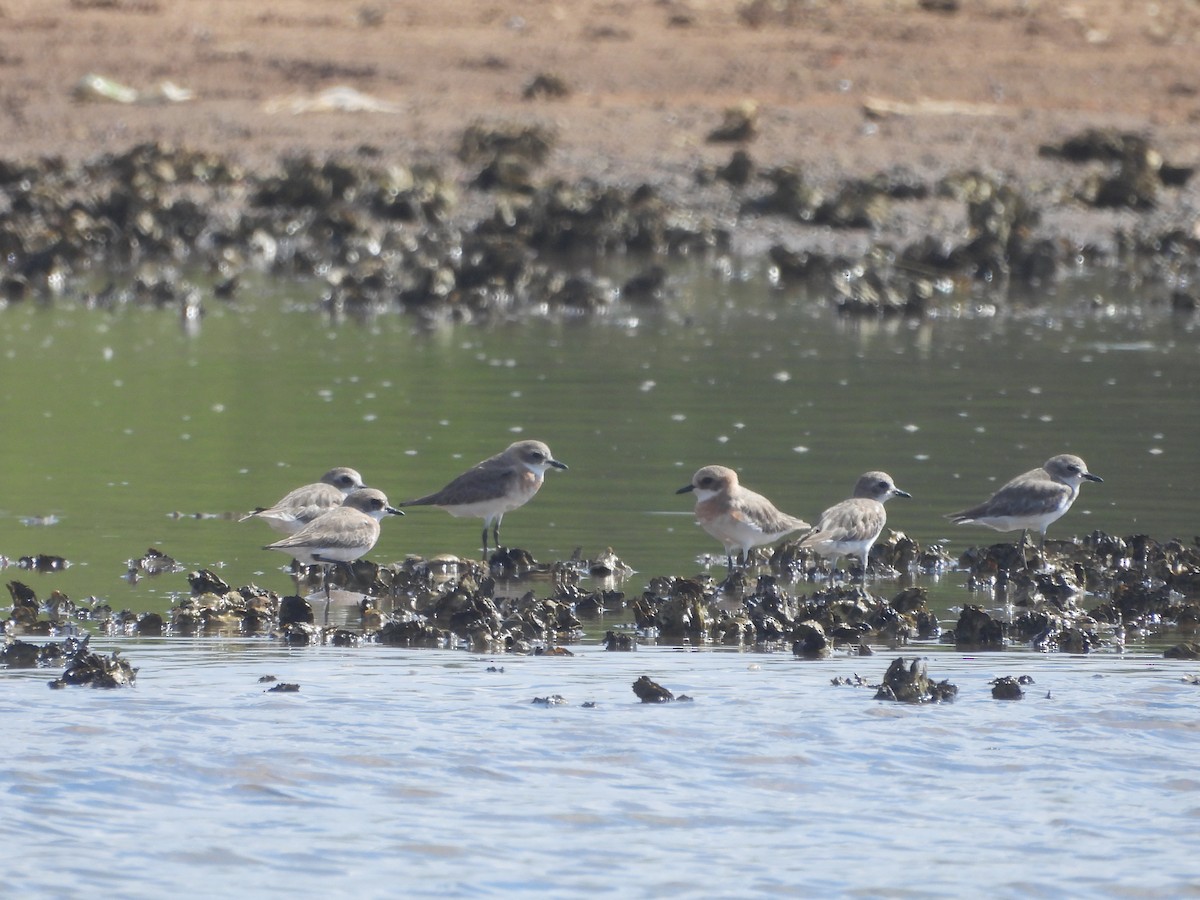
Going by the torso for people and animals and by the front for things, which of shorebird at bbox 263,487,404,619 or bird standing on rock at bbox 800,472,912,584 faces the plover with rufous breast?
the shorebird

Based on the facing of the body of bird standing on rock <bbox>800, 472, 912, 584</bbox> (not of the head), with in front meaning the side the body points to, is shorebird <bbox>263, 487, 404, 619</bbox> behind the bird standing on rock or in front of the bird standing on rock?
behind

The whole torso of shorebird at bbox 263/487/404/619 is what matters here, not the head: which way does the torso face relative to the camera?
to the viewer's right

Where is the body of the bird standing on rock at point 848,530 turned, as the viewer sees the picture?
to the viewer's right

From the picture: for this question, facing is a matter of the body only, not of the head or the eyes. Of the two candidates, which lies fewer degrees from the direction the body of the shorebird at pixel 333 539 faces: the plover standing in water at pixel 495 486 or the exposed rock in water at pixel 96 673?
the plover standing in water

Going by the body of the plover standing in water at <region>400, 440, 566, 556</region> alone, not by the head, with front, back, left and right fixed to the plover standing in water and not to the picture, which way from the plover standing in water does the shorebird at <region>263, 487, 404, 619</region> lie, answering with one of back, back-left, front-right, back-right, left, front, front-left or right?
back-right

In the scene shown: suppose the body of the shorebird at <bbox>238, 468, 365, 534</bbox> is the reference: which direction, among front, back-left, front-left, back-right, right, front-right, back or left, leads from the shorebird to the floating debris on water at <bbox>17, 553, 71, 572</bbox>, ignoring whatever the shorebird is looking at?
back

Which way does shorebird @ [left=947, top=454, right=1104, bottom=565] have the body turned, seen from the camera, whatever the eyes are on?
to the viewer's right

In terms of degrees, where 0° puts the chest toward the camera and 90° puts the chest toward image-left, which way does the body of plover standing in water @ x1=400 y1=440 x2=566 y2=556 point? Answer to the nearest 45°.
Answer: approximately 270°

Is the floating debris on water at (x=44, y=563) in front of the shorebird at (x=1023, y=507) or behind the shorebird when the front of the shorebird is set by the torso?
behind

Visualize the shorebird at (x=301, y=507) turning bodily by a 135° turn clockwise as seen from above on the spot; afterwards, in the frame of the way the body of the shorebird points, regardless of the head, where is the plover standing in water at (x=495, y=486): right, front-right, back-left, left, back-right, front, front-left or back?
back-left

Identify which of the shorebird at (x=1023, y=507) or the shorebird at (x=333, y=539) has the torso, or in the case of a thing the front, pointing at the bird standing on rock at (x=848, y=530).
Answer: the shorebird at (x=333, y=539)

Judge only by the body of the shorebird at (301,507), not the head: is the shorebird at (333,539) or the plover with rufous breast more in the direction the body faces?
the plover with rufous breast

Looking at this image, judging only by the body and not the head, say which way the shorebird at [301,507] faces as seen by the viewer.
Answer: to the viewer's right

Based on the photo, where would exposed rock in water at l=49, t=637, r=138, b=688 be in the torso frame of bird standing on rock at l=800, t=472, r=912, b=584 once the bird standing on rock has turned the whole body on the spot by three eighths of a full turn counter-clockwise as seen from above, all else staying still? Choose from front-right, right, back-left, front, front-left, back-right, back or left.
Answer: left
